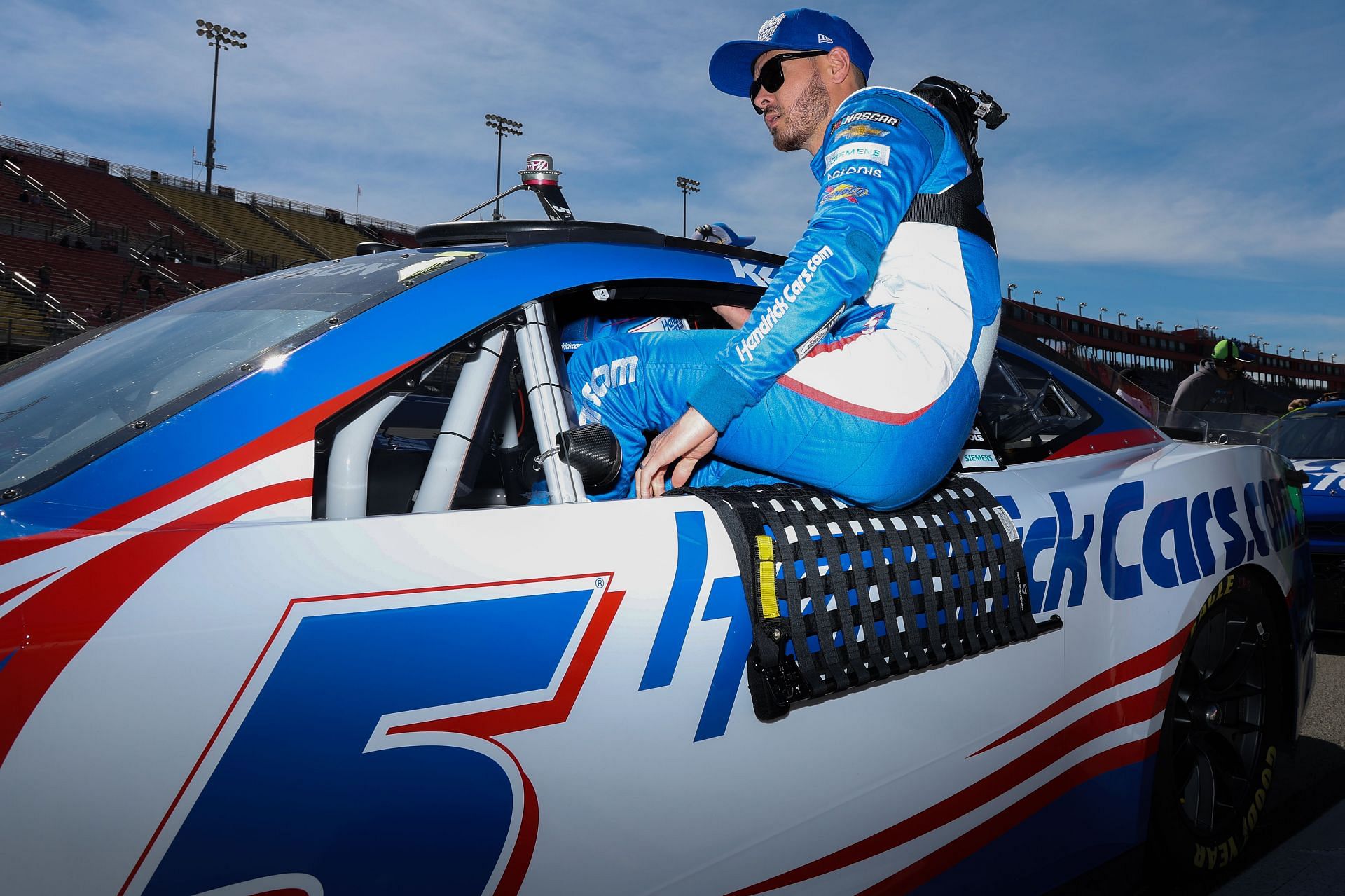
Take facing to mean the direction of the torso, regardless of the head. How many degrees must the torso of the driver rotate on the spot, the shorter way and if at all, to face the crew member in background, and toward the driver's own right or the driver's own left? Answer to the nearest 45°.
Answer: approximately 135° to the driver's own right

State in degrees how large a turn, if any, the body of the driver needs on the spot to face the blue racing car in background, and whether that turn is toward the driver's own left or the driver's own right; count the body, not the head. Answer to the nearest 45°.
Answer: approximately 135° to the driver's own right

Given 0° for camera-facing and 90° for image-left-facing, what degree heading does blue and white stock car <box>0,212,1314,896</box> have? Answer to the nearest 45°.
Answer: approximately 45°

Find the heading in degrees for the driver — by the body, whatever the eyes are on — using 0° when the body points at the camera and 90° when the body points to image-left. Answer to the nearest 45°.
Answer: approximately 90°

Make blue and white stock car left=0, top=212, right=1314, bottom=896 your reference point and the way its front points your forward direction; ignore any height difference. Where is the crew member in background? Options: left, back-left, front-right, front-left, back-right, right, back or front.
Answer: back

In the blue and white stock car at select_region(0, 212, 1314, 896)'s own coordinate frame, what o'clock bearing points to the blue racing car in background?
The blue racing car in background is roughly at 6 o'clock from the blue and white stock car.
